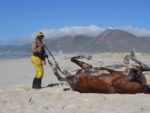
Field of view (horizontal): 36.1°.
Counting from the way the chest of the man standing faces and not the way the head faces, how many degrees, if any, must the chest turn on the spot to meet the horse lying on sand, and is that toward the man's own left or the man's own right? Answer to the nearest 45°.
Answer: approximately 45° to the man's own right

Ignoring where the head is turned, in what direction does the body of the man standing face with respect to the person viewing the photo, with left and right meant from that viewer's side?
facing to the right of the viewer
